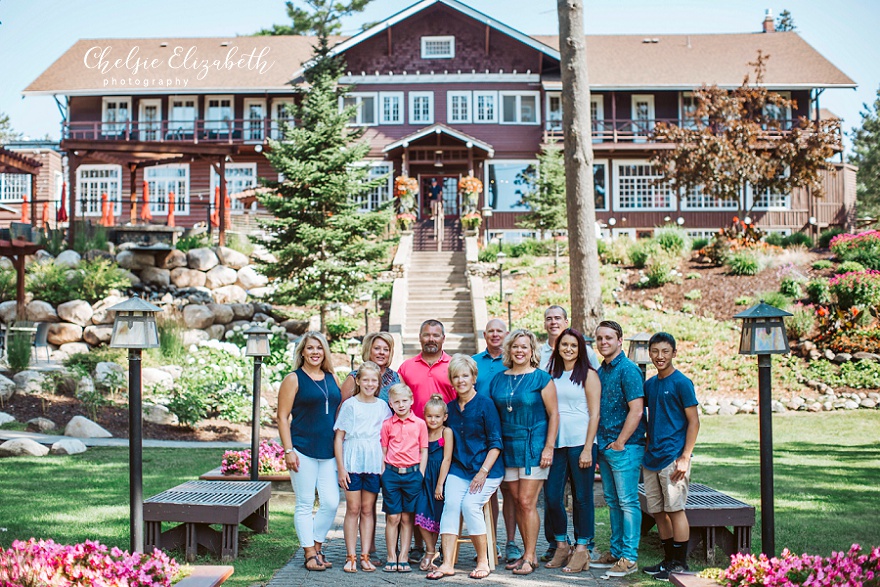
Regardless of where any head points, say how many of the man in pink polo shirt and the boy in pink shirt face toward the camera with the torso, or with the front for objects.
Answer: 2

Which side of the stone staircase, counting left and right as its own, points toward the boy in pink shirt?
front

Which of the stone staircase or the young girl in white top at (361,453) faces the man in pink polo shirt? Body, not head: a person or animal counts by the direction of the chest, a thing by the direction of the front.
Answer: the stone staircase

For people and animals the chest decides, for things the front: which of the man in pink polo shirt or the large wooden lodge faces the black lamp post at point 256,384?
the large wooden lodge

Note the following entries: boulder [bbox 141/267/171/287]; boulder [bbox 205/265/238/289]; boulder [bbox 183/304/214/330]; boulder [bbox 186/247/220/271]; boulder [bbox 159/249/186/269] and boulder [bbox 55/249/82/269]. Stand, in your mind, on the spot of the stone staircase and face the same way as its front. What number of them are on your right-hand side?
6

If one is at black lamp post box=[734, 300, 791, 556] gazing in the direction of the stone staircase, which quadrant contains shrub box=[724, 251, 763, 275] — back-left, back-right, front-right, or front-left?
front-right

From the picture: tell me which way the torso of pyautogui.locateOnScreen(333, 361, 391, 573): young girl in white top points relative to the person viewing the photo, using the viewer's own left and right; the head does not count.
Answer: facing the viewer

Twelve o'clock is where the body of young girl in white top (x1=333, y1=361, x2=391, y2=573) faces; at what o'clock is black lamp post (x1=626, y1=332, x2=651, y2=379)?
The black lamp post is roughly at 8 o'clock from the young girl in white top.

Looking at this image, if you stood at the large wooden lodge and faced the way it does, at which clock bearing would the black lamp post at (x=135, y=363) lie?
The black lamp post is roughly at 12 o'clock from the large wooden lodge.

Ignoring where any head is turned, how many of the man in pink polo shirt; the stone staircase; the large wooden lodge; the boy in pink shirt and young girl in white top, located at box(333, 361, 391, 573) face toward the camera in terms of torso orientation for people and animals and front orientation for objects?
5

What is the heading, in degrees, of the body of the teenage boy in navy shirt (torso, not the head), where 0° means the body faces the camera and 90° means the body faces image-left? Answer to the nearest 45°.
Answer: approximately 45°

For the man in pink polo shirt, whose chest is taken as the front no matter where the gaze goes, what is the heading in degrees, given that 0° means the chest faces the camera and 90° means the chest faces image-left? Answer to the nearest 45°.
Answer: approximately 0°

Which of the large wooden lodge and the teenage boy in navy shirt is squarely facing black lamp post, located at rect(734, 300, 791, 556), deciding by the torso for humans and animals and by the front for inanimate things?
the large wooden lodge

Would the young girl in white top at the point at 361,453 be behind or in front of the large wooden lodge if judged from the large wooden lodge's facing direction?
in front

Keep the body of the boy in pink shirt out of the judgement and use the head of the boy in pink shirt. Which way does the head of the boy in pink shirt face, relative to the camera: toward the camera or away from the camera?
toward the camera

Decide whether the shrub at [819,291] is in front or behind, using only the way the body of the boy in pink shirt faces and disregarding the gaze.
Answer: behind

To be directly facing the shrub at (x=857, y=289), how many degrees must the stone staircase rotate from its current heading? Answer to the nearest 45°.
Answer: approximately 90° to its left

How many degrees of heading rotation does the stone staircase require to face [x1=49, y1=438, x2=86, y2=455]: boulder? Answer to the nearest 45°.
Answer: approximately 45° to its right

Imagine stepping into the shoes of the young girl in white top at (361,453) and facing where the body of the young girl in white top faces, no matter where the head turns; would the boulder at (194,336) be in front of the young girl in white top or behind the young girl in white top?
behind

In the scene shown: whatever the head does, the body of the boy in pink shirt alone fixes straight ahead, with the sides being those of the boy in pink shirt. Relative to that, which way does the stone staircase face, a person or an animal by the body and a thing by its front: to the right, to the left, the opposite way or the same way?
the same way
